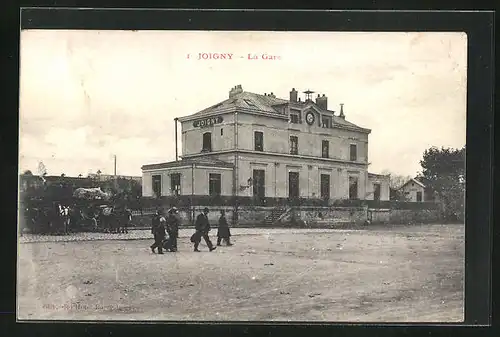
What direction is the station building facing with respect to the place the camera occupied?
facing the viewer and to the right of the viewer
